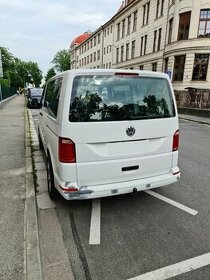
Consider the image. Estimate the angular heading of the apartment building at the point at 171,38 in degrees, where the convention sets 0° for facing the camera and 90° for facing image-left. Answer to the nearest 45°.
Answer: approximately 45°

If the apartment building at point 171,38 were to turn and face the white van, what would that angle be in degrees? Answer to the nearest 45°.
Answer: approximately 45° to its left

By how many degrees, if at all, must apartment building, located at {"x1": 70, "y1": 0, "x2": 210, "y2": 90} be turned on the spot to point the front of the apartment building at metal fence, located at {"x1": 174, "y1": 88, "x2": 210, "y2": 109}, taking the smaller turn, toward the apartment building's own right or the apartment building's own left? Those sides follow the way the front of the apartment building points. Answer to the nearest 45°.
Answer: approximately 45° to the apartment building's own left
